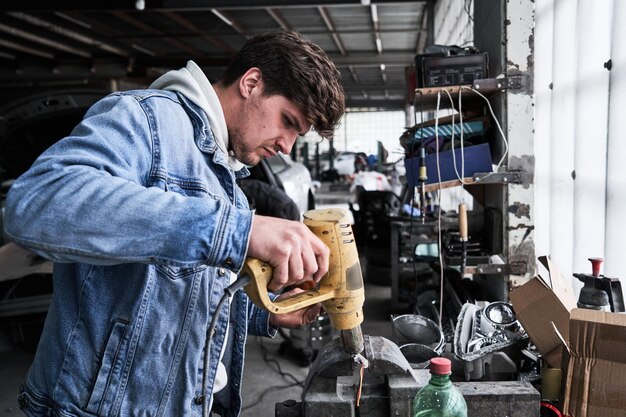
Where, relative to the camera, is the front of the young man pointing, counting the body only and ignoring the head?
to the viewer's right

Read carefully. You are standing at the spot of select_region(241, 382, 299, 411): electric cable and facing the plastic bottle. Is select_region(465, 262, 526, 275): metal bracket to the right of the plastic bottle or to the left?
left

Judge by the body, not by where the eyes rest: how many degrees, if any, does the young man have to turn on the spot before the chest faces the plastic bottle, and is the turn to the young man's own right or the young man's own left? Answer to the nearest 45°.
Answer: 0° — they already face it

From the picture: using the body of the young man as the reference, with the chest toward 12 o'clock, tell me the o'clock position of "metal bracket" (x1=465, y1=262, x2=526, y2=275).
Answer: The metal bracket is roughly at 11 o'clock from the young man.

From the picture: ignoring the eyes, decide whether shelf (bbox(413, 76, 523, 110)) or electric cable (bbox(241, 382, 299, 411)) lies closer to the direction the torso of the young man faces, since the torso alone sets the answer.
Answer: the shelf

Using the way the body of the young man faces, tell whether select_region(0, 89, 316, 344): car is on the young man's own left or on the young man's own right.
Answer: on the young man's own left
